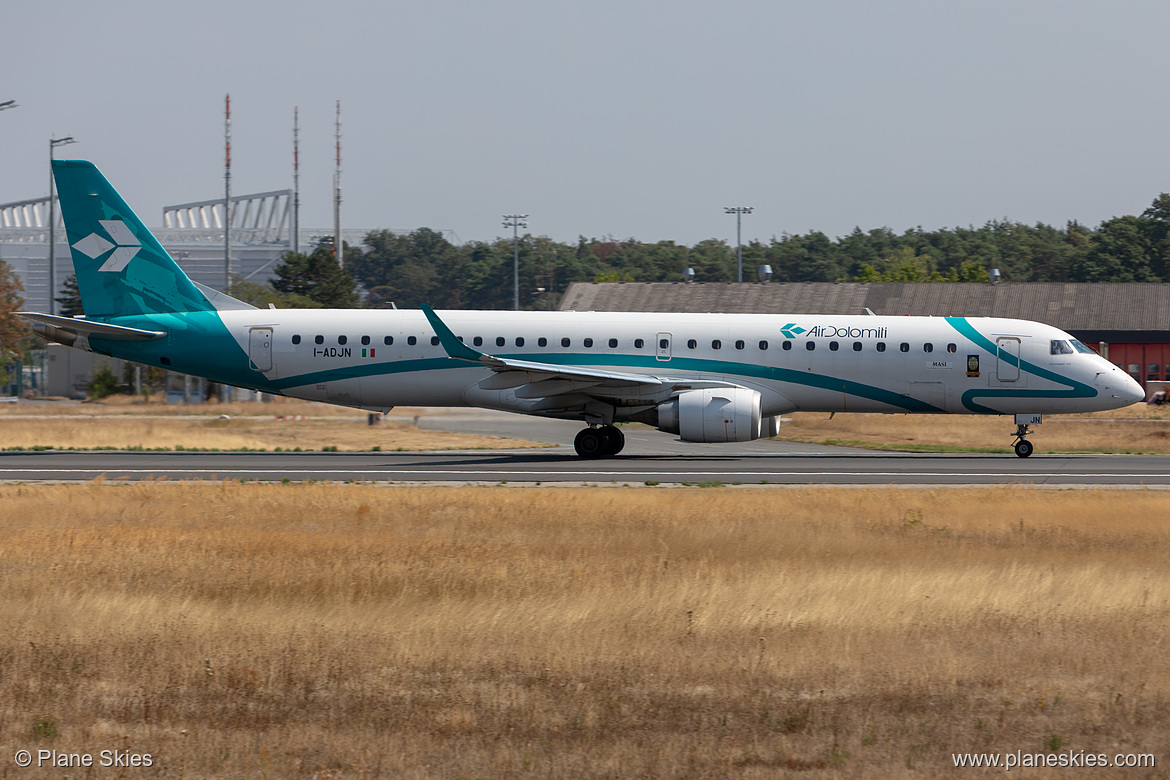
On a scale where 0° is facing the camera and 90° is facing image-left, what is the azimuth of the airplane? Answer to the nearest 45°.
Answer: approximately 270°
